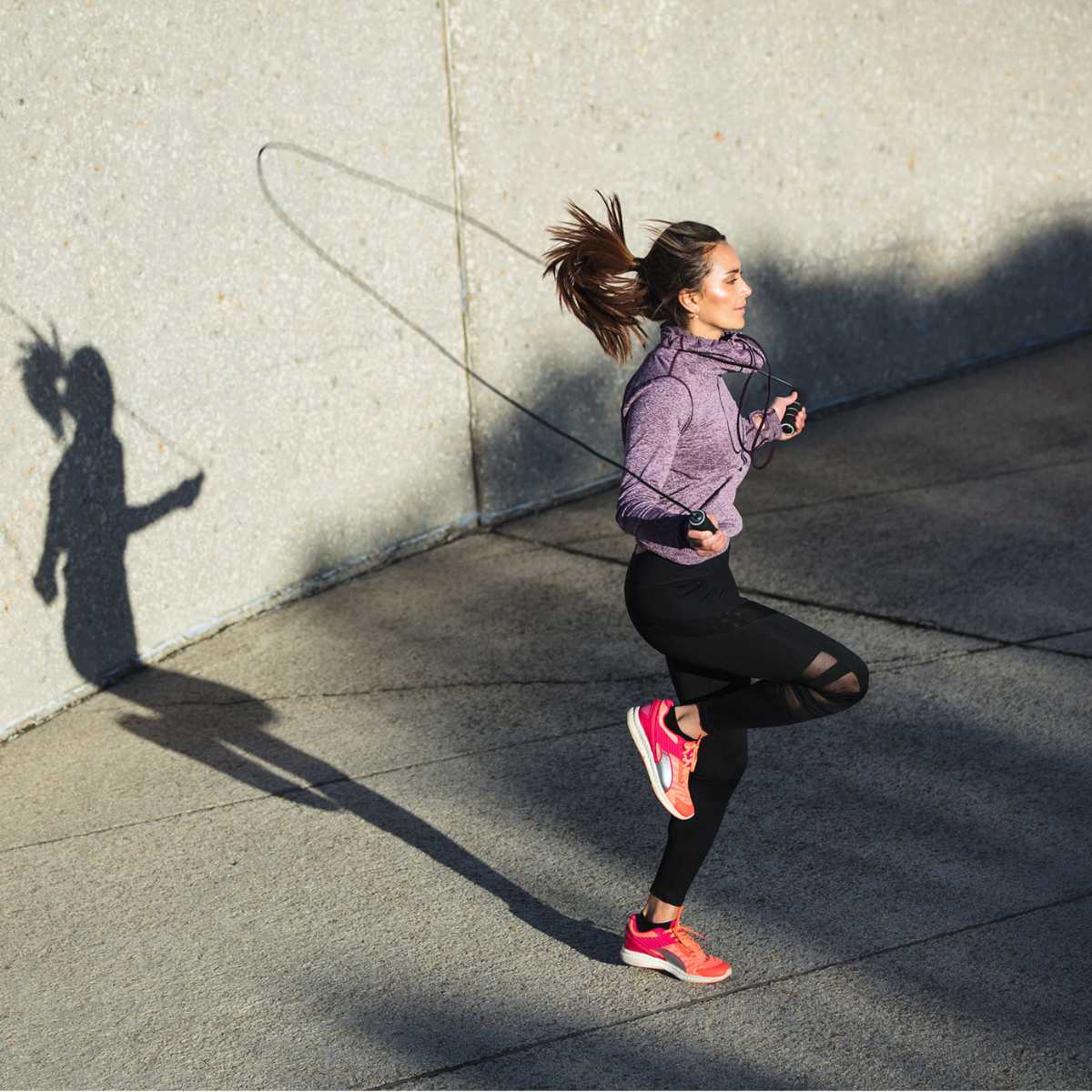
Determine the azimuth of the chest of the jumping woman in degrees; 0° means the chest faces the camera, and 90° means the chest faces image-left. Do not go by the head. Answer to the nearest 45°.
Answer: approximately 270°

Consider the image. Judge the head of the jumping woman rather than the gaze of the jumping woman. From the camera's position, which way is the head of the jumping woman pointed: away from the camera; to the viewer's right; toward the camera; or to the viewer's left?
to the viewer's right
